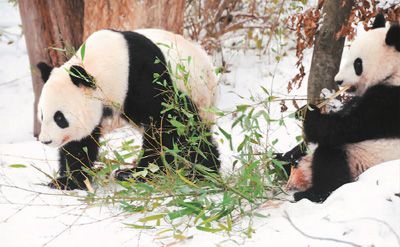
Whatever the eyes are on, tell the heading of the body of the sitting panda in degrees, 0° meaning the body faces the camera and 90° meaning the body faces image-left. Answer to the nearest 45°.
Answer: approximately 90°

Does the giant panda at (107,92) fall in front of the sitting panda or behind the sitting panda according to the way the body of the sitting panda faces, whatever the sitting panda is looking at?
in front

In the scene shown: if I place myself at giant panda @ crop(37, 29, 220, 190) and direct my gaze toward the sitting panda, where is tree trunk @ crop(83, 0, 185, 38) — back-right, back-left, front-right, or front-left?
back-left

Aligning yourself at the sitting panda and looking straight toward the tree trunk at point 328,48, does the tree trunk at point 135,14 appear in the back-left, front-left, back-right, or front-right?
front-left

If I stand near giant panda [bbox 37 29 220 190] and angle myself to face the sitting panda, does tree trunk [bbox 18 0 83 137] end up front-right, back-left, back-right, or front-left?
back-left

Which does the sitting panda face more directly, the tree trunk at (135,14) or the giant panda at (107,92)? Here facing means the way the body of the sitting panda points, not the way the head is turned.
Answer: the giant panda

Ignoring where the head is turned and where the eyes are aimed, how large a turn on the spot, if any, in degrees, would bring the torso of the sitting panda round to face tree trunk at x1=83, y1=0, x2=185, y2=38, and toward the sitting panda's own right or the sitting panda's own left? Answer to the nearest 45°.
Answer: approximately 45° to the sitting panda's own right

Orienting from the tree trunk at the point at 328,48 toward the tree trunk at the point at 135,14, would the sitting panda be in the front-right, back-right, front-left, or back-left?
back-left
